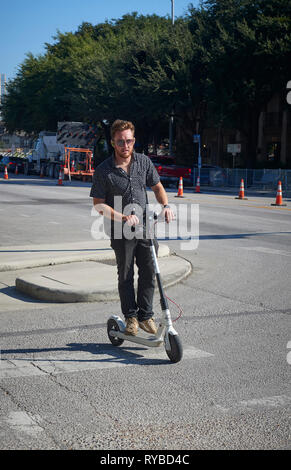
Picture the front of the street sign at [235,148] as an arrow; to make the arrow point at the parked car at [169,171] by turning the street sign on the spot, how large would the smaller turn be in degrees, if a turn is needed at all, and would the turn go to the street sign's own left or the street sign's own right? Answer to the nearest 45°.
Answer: approximately 45° to the street sign's own right

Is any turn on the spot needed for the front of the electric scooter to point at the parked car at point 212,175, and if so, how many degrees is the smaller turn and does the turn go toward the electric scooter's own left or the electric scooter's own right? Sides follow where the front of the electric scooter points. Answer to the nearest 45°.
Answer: approximately 135° to the electric scooter's own left

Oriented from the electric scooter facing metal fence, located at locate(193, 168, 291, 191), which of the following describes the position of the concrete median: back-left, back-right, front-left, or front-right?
front-left

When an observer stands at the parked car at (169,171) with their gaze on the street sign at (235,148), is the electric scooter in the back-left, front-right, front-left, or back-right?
back-right

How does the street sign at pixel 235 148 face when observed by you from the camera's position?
facing the viewer

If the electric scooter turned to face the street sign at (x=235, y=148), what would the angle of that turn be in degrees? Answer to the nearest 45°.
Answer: approximately 135° to its left

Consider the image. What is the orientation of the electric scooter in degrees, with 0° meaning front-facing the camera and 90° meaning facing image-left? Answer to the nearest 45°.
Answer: approximately 315°

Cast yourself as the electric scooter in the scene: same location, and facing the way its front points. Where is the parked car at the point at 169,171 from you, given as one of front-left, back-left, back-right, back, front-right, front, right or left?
back-left

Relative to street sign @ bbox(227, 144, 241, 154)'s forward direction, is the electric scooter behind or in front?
in front
